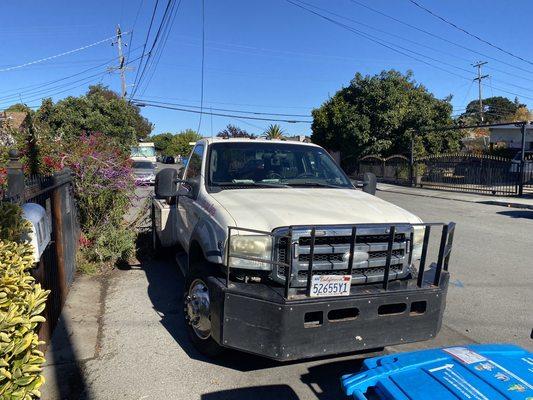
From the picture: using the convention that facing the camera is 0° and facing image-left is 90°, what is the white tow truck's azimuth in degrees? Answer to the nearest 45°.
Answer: approximately 315°

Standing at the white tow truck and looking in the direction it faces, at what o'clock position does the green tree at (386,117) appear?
The green tree is roughly at 8 o'clock from the white tow truck.

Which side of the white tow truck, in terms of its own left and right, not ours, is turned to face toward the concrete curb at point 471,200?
left

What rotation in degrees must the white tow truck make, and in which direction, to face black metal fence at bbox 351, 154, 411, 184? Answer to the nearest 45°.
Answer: approximately 135° to its left

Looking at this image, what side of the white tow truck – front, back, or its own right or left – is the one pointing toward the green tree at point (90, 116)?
back

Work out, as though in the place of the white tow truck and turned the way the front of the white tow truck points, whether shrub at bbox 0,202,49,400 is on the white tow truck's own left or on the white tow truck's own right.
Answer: on the white tow truck's own right

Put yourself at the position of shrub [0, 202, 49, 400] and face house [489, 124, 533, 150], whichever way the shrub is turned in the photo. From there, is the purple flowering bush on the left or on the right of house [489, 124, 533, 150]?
left

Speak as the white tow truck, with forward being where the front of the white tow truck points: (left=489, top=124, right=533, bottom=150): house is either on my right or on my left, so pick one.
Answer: on my left

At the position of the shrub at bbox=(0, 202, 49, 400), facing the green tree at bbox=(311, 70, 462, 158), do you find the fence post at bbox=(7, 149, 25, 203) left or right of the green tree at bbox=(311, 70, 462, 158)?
left
